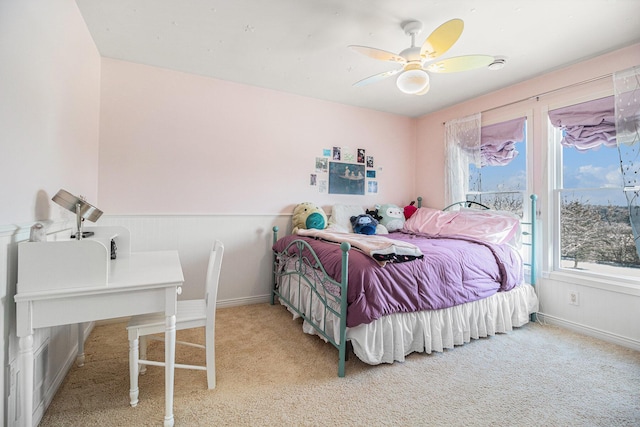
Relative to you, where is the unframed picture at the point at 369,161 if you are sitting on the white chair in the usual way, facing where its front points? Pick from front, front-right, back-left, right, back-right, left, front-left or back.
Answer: back-right

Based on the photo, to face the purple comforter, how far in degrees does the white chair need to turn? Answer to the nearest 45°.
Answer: approximately 180°

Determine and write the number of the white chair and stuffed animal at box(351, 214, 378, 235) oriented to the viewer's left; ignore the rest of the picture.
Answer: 1

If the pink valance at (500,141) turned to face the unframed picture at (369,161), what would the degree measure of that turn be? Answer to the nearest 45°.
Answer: approximately 45° to its right

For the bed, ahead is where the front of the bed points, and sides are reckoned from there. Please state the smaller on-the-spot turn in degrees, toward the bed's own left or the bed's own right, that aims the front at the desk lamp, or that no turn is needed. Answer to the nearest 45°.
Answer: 0° — it already faces it

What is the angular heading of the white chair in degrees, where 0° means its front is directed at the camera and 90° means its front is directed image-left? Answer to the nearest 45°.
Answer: approximately 90°

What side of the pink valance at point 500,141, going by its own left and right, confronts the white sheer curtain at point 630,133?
left

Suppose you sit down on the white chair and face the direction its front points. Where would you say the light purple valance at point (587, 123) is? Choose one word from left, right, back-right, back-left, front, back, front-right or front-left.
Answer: back

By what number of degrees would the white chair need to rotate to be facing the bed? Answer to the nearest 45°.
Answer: approximately 180°

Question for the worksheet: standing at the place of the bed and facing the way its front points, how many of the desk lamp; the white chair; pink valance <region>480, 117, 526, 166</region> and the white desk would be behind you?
1

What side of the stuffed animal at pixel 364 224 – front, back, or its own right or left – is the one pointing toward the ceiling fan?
front

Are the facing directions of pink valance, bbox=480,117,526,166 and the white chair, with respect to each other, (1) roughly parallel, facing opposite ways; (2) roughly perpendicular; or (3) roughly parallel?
roughly parallel

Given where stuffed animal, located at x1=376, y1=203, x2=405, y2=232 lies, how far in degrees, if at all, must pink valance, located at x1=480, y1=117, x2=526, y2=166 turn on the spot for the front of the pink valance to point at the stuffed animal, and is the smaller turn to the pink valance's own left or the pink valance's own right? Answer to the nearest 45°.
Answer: approximately 45° to the pink valance's own right

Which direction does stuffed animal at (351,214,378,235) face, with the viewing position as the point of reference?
facing the viewer

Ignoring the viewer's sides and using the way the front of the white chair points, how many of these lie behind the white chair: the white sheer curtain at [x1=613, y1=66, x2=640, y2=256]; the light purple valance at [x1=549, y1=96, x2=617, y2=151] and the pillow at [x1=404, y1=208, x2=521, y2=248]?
3

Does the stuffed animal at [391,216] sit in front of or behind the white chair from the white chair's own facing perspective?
behind

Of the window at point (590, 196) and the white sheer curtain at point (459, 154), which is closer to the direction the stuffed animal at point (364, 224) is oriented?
the window

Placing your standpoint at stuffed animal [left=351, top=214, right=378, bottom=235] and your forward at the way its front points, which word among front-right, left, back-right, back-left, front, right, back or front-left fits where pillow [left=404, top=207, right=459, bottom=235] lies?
left

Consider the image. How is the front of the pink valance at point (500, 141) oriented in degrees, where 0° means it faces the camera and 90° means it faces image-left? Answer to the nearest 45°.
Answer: approximately 45°

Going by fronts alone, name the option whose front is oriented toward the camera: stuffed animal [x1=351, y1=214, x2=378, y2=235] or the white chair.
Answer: the stuffed animal
